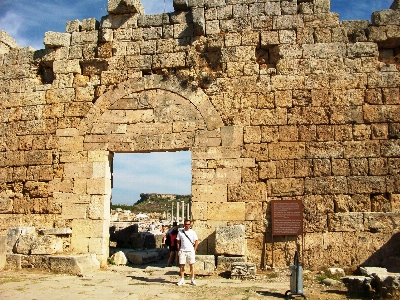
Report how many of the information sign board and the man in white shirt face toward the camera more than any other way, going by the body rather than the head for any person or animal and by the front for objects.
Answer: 2

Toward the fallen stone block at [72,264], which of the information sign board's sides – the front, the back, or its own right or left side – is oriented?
right

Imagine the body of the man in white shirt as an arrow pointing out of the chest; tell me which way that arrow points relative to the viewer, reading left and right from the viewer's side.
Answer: facing the viewer

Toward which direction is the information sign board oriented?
toward the camera

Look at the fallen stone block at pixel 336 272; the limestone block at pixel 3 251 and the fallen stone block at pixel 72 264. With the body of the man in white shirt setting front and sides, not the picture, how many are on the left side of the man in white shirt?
1

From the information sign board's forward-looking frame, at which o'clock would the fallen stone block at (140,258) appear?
The fallen stone block is roughly at 4 o'clock from the information sign board.

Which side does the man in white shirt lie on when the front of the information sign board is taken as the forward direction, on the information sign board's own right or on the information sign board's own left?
on the information sign board's own right

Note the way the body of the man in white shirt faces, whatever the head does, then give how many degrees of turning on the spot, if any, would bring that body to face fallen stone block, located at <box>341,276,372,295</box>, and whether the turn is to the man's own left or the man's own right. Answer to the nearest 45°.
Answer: approximately 45° to the man's own left

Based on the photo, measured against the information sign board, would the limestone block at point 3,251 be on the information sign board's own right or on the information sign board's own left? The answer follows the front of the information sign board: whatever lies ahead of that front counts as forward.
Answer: on the information sign board's own right

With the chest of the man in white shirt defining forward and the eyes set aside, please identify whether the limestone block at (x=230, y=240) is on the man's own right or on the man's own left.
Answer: on the man's own left

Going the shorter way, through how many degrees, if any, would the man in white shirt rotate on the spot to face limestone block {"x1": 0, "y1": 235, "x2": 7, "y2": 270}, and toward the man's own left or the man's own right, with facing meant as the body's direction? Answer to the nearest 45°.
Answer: approximately 90° to the man's own right
